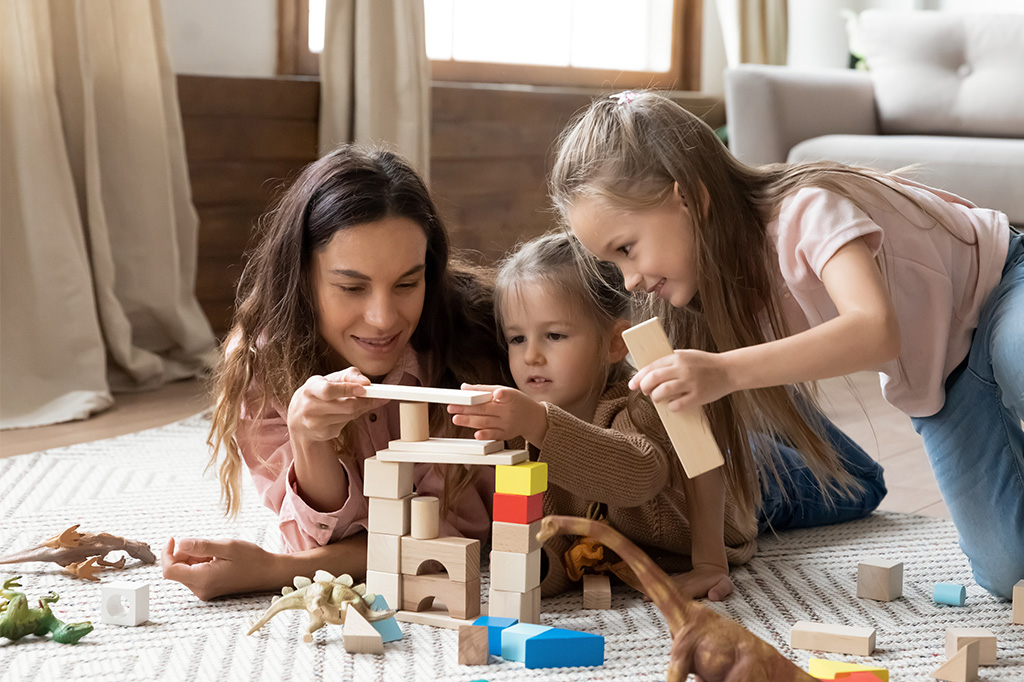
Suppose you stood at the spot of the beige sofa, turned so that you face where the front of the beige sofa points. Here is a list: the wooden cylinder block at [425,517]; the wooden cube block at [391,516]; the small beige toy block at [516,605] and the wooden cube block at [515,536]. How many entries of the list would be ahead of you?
4

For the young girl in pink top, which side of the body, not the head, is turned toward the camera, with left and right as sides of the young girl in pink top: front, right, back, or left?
left

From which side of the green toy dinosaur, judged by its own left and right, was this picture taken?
right

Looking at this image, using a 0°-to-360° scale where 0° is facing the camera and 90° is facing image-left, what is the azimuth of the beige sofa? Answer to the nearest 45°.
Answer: approximately 0°

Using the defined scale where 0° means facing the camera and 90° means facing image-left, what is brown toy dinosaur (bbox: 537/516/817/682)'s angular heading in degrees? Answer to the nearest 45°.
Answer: approximately 90°

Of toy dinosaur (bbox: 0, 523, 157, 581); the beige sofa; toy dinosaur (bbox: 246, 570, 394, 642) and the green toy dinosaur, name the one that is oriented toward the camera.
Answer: the beige sofa
